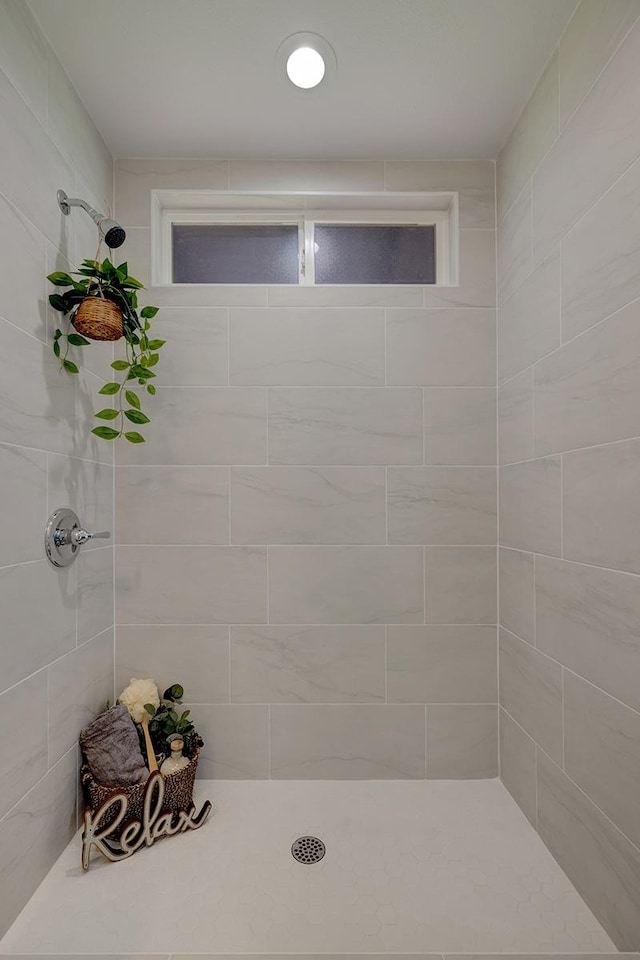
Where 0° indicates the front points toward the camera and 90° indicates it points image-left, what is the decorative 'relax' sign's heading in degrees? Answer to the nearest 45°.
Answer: approximately 315°
